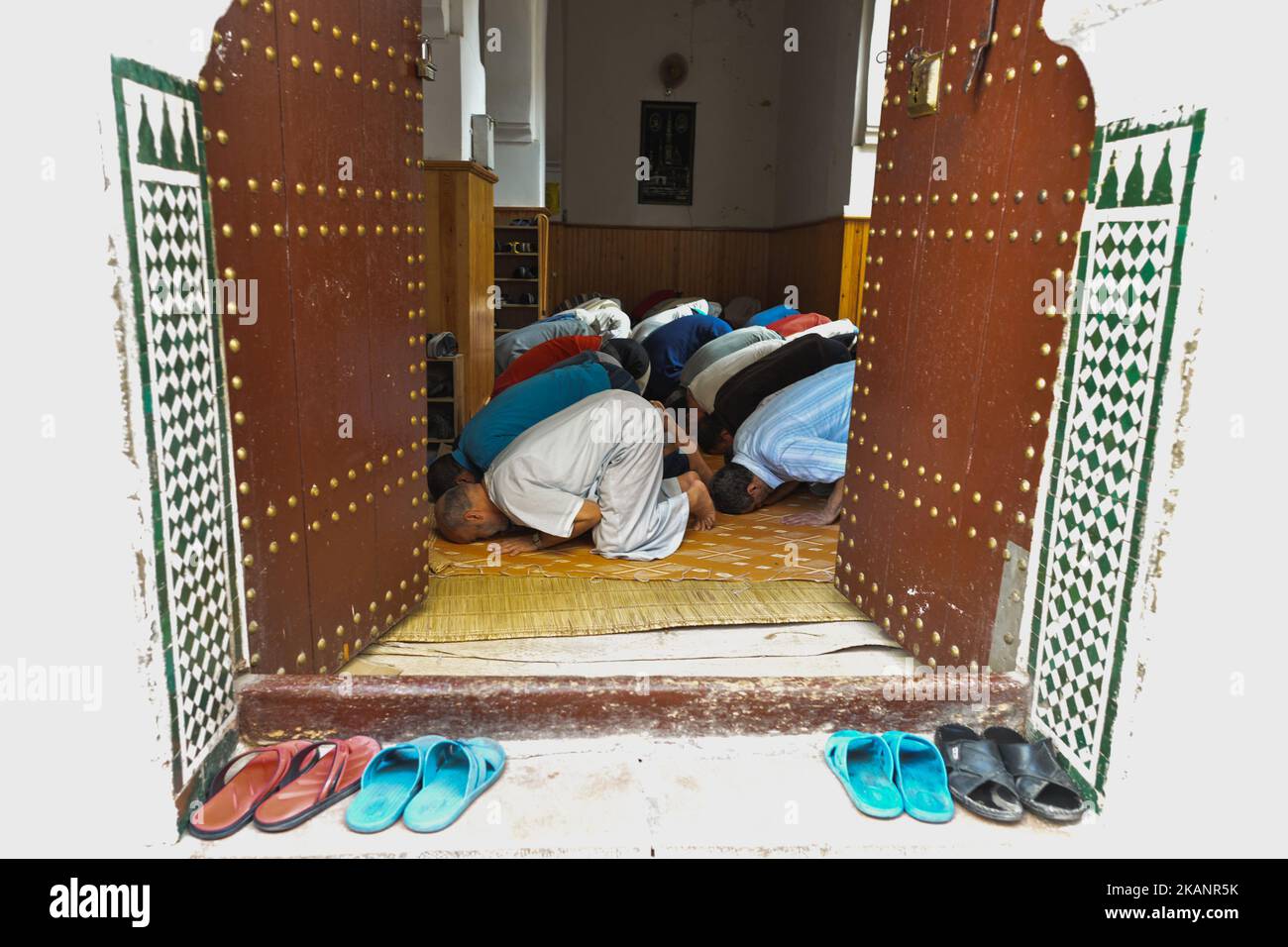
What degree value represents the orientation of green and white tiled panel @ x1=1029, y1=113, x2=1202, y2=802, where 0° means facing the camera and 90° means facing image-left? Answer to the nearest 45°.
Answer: approximately 45°

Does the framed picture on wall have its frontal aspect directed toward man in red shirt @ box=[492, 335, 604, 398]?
yes

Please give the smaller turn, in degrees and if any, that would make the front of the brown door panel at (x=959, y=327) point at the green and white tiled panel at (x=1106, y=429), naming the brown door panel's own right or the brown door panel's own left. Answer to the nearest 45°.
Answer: approximately 90° to the brown door panel's own left

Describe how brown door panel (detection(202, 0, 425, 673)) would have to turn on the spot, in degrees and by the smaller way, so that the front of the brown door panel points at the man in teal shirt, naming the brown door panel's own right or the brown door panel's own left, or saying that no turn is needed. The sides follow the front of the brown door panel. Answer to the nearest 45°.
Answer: approximately 90° to the brown door panel's own left

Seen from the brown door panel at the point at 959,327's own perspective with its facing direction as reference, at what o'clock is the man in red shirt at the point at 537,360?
The man in red shirt is roughly at 3 o'clock from the brown door panel.

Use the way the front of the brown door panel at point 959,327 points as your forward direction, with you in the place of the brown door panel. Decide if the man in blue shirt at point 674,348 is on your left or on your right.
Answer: on your right

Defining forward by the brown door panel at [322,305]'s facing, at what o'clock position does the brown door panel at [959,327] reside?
the brown door panel at [959,327] is roughly at 11 o'clock from the brown door panel at [322,305].
